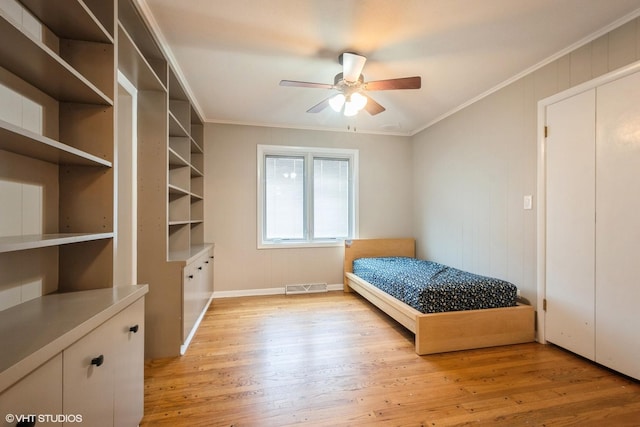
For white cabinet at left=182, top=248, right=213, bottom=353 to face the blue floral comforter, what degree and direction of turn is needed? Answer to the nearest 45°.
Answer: approximately 45° to its right

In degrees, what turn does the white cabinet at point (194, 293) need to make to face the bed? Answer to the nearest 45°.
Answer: approximately 45° to its right

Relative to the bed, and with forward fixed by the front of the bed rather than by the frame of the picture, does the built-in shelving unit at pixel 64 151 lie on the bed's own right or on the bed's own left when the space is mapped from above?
on the bed's own right

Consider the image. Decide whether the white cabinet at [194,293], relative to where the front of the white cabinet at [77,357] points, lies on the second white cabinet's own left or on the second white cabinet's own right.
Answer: on the second white cabinet's own left

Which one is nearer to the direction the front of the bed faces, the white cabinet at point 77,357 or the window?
the white cabinet

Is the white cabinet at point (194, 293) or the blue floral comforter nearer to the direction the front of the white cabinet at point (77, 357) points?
the blue floral comforter

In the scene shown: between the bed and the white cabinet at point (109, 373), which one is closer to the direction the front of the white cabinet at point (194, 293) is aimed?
the bed

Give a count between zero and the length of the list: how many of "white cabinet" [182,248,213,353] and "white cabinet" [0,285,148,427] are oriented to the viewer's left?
0

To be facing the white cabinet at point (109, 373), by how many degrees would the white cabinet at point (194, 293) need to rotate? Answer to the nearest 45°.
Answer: approximately 90° to its right

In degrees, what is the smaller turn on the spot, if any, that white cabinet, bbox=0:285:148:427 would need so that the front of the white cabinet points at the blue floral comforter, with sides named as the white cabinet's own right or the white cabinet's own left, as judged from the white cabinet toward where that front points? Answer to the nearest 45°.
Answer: approximately 45° to the white cabinet's own left

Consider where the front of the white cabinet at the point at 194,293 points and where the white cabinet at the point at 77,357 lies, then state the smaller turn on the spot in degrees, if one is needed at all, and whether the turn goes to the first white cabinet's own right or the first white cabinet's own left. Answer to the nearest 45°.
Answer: approximately 90° to the first white cabinet's own right

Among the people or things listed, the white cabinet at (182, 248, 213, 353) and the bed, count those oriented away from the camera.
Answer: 0

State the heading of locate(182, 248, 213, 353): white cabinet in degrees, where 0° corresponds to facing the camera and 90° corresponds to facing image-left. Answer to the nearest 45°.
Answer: approximately 270°

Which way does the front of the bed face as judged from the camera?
facing the viewer and to the right of the viewer

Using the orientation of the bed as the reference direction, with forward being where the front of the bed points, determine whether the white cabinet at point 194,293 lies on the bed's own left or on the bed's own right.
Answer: on the bed's own right
